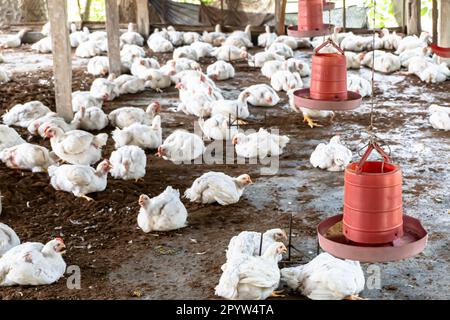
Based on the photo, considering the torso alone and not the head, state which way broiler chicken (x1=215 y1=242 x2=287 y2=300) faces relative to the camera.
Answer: to the viewer's right

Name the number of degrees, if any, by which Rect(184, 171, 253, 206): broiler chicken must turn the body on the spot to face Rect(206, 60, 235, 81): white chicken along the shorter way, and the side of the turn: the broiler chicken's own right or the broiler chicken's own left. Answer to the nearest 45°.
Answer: approximately 90° to the broiler chicken's own left

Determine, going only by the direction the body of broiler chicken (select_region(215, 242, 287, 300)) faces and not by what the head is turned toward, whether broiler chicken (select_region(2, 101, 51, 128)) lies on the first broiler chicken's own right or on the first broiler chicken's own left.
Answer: on the first broiler chicken's own left

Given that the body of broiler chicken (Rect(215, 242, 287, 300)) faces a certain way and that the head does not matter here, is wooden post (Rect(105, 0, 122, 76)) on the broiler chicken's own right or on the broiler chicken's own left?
on the broiler chicken's own left

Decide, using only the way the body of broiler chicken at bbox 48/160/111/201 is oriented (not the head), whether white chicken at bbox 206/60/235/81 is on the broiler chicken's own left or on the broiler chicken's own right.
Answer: on the broiler chicken's own left

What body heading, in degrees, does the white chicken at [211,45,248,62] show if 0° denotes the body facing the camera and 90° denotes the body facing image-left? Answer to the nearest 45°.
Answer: approximately 270°

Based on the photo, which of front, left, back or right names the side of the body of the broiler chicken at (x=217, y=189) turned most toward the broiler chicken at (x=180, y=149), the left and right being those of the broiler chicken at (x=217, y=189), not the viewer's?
left

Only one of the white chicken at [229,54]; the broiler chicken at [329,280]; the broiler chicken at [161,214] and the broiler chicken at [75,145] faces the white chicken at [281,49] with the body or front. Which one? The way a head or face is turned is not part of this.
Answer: the white chicken at [229,54]

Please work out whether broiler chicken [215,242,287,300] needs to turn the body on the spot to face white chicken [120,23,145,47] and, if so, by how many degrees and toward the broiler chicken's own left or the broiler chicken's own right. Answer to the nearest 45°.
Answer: approximately 90° to the broiler chicken's own left

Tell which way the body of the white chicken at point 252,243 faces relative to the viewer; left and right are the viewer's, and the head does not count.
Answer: facing to the right of the viewer

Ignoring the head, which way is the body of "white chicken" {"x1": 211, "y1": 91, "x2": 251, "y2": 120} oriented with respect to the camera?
to the viewer's right

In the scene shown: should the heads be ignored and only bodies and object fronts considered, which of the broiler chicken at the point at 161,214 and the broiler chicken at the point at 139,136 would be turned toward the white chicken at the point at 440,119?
the broiler chicken at the point at 139,136
